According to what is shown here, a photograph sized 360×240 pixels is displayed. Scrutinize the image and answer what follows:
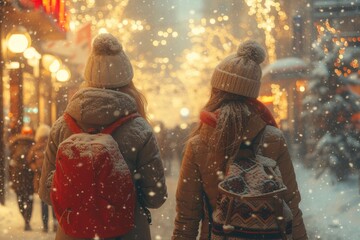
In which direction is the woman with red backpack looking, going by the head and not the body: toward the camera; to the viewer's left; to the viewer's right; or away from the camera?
away from the camera

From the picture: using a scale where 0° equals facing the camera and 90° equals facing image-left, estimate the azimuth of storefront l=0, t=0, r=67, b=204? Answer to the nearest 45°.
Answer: approximately 270°

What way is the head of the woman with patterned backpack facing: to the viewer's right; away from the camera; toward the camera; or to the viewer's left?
away from the camera

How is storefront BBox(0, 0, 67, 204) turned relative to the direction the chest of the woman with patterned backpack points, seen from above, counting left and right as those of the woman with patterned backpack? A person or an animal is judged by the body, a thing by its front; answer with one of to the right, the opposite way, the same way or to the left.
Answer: to the right

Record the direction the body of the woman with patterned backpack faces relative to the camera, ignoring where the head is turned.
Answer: away from the camera

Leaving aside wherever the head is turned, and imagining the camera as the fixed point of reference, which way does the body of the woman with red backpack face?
away from the camera

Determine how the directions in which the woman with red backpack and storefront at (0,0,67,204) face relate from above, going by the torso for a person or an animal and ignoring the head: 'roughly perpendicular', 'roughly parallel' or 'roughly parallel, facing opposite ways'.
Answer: roughly perpendicular
